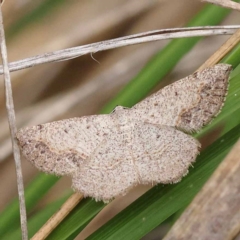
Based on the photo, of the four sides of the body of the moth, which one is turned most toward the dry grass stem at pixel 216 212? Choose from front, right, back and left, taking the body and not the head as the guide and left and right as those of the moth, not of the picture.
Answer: back

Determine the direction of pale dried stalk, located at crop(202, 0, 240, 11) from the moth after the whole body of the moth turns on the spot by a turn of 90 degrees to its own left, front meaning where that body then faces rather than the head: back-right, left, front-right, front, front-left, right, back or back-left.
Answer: back

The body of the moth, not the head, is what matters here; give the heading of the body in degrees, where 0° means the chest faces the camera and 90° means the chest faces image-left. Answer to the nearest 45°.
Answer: approximately 180°
